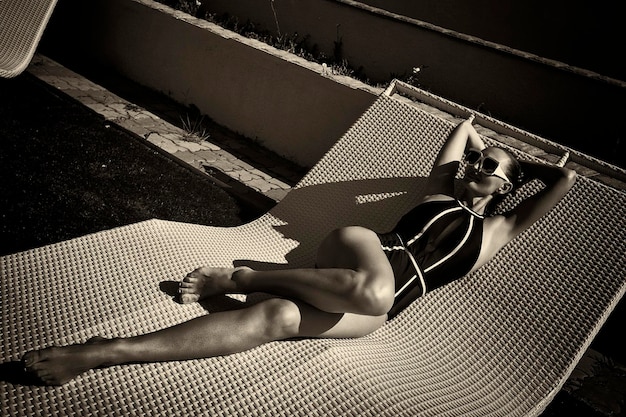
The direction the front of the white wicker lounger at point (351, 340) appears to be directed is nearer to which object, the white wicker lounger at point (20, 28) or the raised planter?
the white wicker lounger

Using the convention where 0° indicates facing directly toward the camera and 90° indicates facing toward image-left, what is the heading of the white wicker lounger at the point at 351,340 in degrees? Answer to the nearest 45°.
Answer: approximately 45°

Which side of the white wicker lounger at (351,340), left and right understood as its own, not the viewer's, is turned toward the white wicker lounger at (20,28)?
right

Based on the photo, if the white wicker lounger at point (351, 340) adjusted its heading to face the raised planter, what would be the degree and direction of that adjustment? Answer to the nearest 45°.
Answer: approximately 135° to its right
